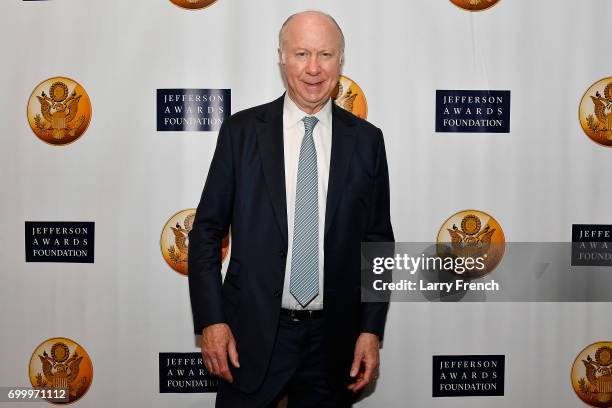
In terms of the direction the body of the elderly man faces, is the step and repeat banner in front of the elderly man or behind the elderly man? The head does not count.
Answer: behind

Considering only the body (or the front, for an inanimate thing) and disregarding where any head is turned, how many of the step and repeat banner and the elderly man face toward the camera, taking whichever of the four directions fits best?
2

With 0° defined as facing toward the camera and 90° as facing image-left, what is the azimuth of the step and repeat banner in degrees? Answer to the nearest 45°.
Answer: approximately 0°

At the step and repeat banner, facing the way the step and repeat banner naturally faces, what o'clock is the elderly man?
The elderly man is roughly at 1 o'clock from the step and repeat banner.
